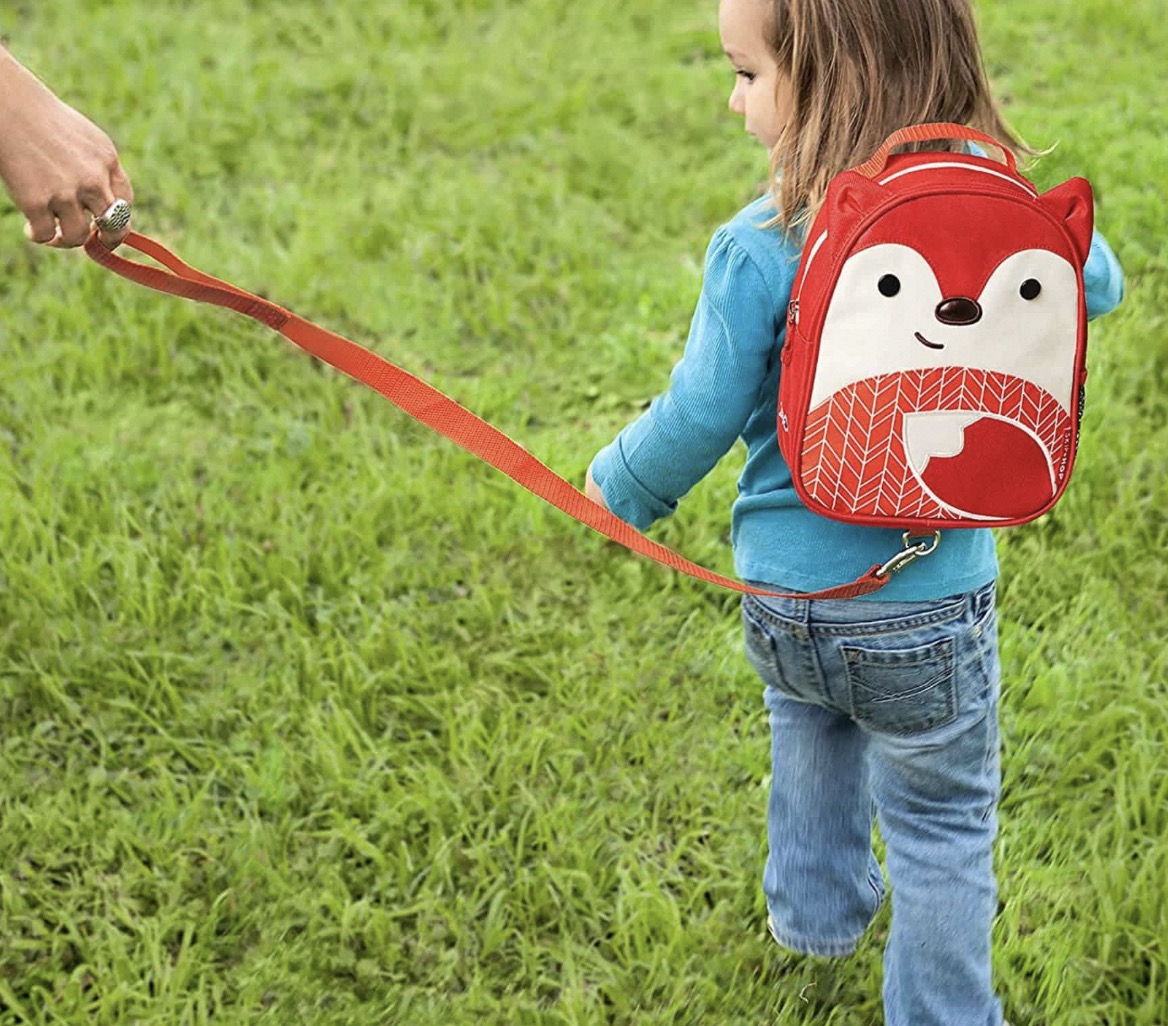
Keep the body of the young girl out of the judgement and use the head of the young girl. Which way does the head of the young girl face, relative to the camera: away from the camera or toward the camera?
away from the camera

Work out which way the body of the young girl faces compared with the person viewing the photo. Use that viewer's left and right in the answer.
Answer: facing away from the viewer and to the left of the viewer
